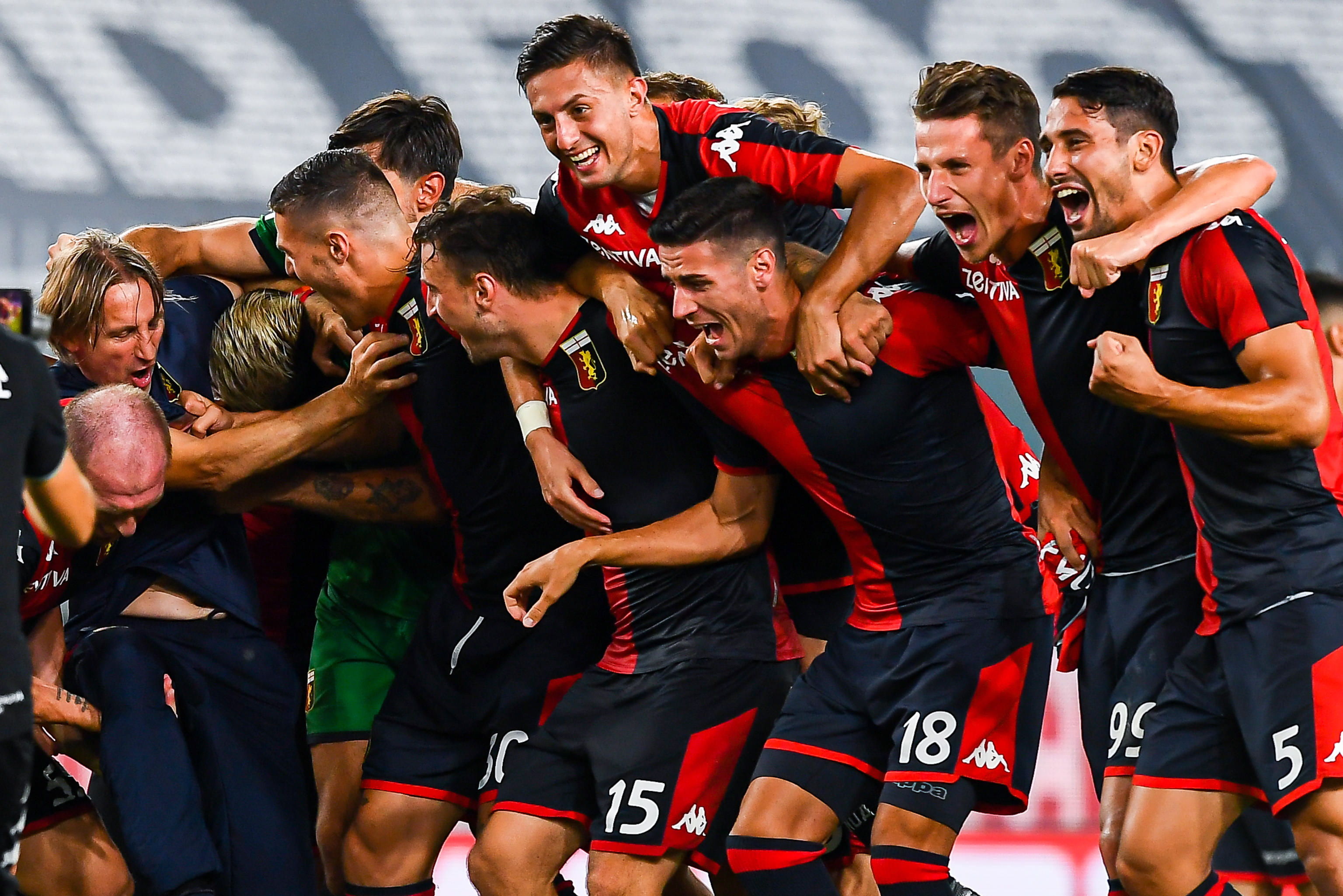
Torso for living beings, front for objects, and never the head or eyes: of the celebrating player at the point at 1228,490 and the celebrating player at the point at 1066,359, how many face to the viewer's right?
0

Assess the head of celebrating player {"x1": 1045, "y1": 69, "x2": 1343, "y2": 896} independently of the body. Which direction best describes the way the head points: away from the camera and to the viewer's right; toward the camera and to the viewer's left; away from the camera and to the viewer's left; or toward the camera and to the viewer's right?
toward the camera and to the viewer's left

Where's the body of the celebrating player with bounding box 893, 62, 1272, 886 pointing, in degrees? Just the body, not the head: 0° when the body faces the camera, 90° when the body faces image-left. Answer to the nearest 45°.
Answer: approximately 45°

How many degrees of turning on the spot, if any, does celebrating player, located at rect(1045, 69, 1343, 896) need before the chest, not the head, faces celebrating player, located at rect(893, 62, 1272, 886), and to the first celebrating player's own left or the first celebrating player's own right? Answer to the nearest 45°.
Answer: approximately 90° to the first celebrating player's own right

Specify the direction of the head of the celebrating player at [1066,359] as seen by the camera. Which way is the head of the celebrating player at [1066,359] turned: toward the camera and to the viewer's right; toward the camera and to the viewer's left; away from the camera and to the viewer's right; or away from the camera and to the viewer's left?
toward the camera and to the viewer's left

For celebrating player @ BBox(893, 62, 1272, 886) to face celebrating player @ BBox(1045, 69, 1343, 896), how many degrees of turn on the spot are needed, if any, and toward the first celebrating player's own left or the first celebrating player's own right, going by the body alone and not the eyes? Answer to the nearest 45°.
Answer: approximately 90° to the first celebrating player's own left

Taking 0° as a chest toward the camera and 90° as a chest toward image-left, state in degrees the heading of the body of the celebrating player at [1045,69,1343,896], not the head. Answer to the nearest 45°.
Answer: approximately 45°
